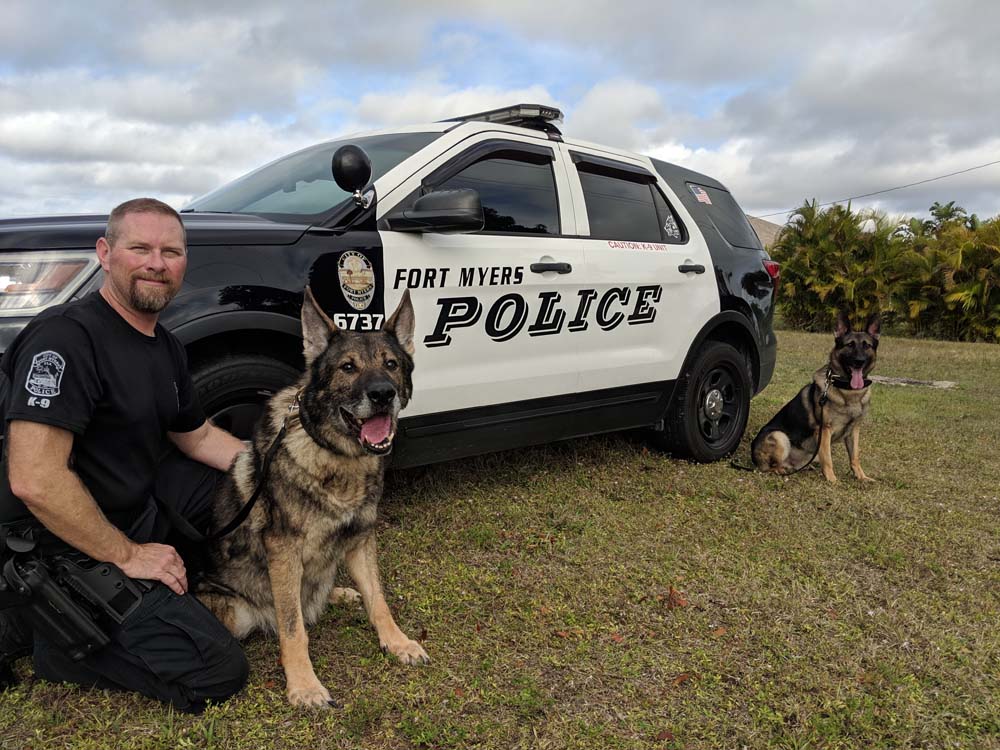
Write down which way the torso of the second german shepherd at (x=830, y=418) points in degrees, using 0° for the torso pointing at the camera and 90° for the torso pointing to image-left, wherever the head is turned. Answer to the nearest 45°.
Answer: approximately 315°

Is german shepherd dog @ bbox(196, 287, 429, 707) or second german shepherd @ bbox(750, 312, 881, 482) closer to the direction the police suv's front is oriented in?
the german shepherd dog

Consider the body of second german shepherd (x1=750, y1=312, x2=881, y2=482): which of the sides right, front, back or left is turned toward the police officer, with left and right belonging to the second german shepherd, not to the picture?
right

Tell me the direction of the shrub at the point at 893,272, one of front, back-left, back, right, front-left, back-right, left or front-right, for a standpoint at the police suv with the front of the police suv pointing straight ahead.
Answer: back

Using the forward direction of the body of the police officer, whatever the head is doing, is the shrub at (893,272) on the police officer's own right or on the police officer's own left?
on the police officer's own left

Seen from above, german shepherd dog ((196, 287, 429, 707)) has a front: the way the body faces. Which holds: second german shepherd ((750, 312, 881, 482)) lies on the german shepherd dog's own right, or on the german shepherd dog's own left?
on the german shepherd dog's own left

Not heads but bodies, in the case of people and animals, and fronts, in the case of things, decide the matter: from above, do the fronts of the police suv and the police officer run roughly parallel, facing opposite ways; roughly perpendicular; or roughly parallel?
roughly perpendicular

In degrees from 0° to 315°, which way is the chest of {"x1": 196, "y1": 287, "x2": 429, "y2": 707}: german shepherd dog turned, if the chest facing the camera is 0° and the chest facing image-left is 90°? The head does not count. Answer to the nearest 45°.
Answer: approximately 315°
